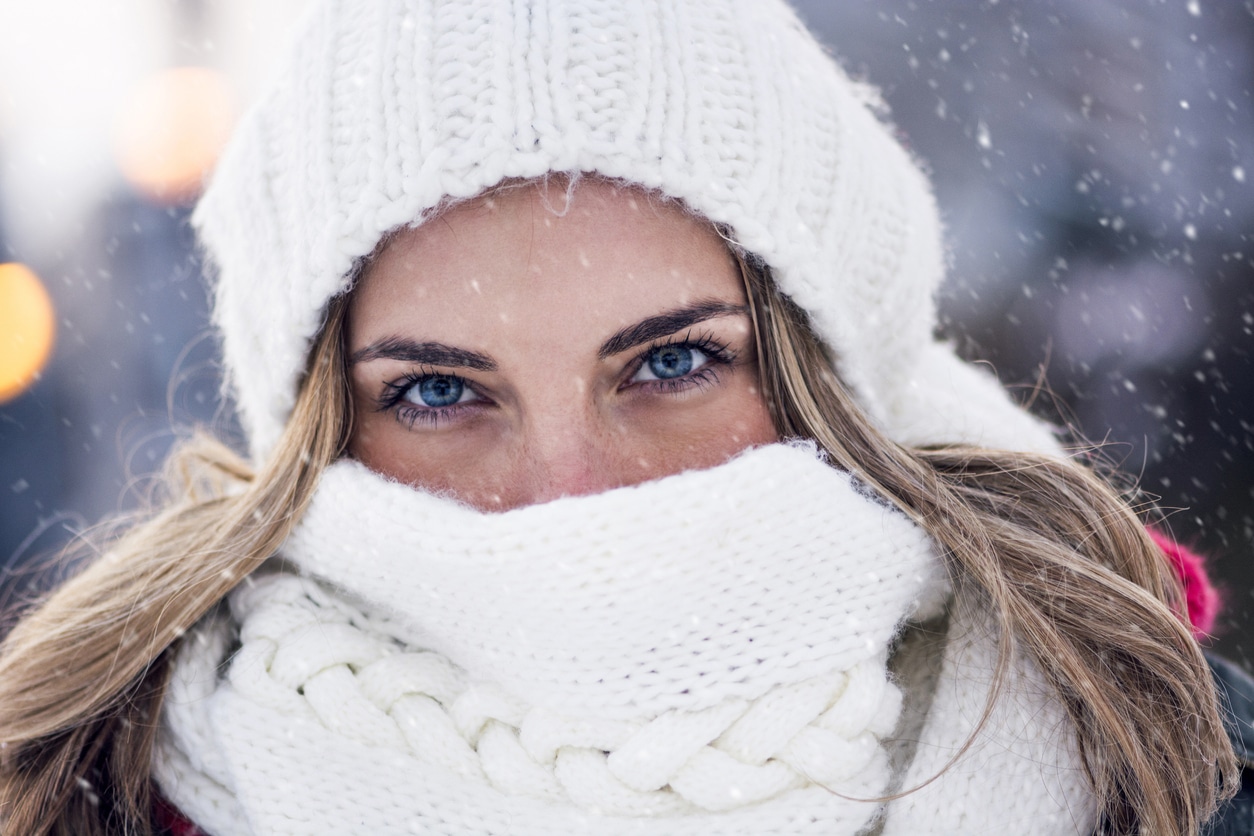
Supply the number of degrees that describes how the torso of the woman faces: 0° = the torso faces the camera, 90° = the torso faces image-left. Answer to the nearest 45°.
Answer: approximately 0°
